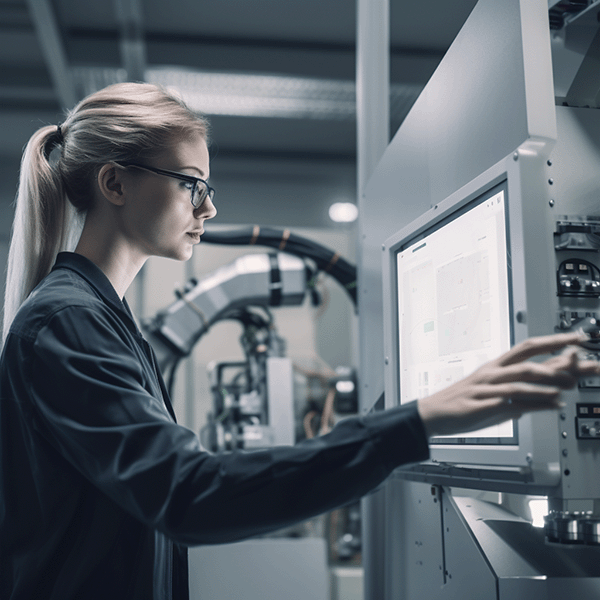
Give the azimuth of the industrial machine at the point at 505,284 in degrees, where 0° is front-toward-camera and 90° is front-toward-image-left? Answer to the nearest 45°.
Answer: approximately 45°

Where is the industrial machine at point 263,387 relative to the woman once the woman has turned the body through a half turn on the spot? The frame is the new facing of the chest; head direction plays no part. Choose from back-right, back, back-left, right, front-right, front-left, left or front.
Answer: right

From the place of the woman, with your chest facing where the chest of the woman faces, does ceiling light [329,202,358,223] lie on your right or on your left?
on your left

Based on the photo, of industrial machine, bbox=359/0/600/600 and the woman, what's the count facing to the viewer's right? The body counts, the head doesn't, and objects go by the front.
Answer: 1

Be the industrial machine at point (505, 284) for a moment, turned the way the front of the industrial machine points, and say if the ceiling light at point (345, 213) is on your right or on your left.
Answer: on your right

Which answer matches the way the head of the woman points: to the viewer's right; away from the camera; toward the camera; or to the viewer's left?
to the viewer's right

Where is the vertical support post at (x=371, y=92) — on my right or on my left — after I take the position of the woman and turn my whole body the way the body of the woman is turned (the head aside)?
on my left

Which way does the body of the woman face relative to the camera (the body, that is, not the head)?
to the viewer's right

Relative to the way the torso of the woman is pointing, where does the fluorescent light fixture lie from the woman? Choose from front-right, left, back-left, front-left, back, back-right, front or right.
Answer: left
